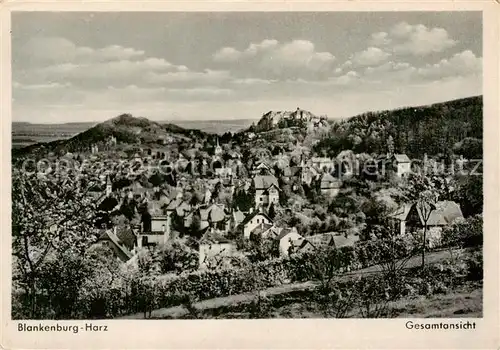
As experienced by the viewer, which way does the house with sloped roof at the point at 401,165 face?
facing the viewer
